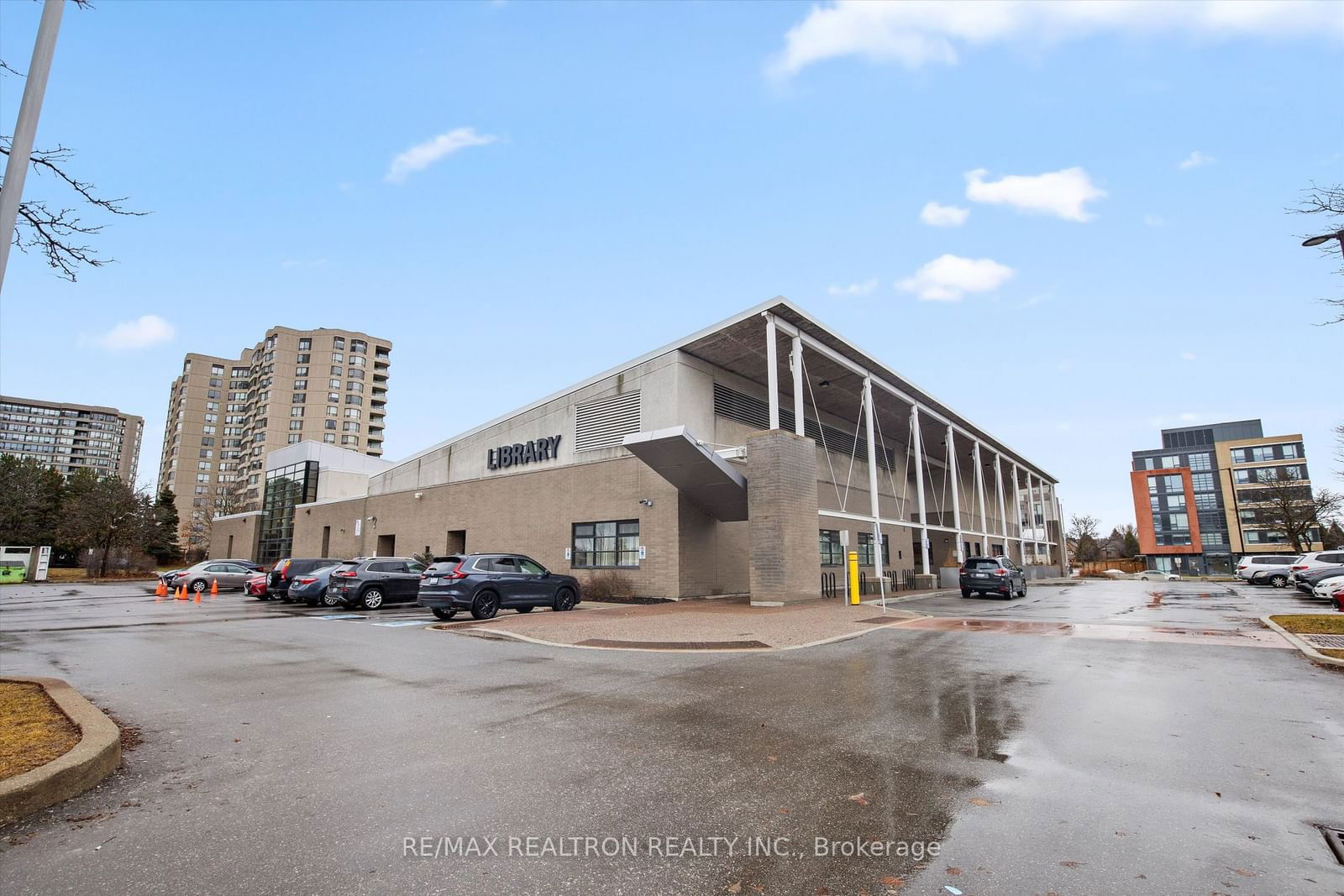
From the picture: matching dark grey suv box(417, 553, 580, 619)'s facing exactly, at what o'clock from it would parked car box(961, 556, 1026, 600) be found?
The parked car is roughly at 1 o'clock from the dark grey suv.

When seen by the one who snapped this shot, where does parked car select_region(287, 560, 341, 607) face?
facing away from the viewer and to the right of the viewer

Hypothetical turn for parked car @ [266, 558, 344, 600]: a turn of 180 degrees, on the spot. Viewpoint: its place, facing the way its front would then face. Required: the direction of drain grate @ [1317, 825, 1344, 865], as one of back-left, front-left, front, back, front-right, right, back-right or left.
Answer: front-left

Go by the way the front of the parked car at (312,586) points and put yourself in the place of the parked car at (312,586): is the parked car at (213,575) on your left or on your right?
on your left

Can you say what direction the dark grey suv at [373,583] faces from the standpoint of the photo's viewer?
facing away from the viewer and to the right of the viewer

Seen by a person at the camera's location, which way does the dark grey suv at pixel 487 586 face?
facing away from the viewer and to the right of the viewer

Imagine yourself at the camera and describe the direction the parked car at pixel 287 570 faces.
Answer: facing away from the viewer and to the right of the viewer

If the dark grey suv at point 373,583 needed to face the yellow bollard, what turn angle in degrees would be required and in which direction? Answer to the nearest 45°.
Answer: approximately 90° to its right
